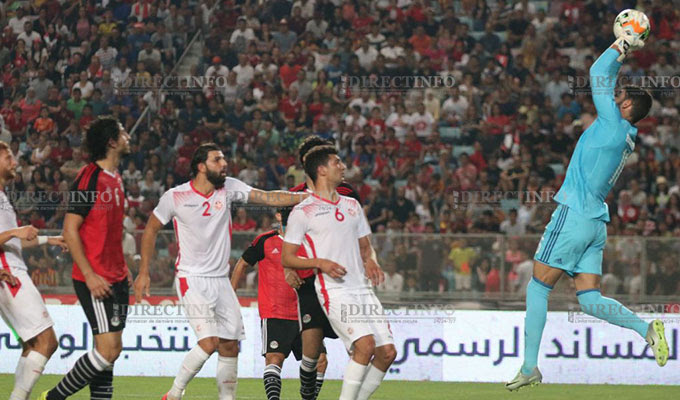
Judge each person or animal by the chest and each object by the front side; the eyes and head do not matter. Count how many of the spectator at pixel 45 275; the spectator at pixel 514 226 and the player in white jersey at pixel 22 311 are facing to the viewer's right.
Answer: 1

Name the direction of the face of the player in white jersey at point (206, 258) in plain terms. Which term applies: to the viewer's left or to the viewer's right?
to the viewer's right

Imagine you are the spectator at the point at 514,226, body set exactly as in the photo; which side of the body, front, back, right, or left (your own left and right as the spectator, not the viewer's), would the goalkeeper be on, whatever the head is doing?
front

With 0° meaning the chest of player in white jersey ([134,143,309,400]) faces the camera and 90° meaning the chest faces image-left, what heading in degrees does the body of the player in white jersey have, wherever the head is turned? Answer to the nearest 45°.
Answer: approximately 315°

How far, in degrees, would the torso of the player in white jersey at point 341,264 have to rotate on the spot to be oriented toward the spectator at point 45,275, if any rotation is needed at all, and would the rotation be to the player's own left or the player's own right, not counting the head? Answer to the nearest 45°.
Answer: approximately 180°

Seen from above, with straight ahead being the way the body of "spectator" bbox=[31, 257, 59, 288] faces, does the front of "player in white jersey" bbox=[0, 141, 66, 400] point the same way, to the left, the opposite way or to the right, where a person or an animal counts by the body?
to the left

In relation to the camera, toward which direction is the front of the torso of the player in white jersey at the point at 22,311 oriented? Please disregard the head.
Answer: to the viewer's right

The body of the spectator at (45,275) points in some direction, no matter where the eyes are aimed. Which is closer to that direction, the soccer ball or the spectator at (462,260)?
the soccer ball

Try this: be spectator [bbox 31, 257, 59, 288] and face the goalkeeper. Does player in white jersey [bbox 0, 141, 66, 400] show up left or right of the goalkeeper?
right

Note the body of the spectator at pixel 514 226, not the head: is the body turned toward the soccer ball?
yes

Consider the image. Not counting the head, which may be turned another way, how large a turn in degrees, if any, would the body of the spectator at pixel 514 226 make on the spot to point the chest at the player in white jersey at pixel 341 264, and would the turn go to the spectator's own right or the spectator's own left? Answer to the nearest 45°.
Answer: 0° — they already face them

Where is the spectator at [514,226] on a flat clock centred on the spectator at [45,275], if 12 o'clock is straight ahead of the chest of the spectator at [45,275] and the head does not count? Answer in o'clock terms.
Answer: the spectator at [514,226] is roughly at 9 o'clock from the spectator at [45,275].

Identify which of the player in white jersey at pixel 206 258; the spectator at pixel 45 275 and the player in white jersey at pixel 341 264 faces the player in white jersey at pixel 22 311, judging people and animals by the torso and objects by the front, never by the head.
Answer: the spectator

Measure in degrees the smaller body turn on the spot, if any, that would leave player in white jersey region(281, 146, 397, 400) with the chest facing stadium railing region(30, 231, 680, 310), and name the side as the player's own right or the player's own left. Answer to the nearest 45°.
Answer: approximately 135° to the player's own left
